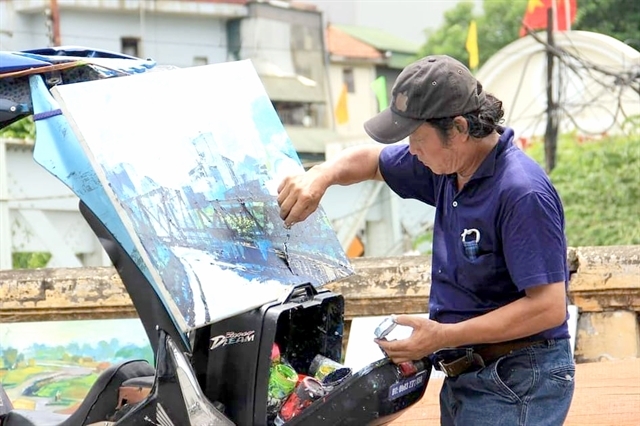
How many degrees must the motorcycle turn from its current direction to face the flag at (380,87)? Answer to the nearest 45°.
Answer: approximately 45° to its right

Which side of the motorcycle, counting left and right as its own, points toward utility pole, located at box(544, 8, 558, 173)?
right

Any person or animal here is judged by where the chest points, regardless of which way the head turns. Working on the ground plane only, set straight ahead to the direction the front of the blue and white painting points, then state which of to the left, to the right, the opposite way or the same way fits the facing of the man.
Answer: to the right

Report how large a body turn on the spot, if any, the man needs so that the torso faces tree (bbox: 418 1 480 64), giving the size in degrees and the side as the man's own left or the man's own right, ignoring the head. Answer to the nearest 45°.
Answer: approximately 135° to the man's own right

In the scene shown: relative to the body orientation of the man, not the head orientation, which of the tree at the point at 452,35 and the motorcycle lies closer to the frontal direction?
the motorcycle

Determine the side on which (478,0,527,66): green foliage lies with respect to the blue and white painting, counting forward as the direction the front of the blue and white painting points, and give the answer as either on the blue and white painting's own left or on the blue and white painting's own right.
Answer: on the blue and white painting's own left

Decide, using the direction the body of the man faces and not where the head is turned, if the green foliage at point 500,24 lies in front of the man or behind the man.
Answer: behind

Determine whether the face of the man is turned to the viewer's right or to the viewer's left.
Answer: to the viewer's left

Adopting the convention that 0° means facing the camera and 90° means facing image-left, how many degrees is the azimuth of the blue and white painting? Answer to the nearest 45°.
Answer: approximately 315°

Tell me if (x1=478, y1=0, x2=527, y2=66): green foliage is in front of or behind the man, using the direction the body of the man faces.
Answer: behind

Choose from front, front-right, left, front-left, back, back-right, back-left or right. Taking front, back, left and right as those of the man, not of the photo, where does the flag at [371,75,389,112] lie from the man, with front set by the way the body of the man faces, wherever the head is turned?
back-right

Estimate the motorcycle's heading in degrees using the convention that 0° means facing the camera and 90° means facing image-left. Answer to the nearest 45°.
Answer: approximately 135°
